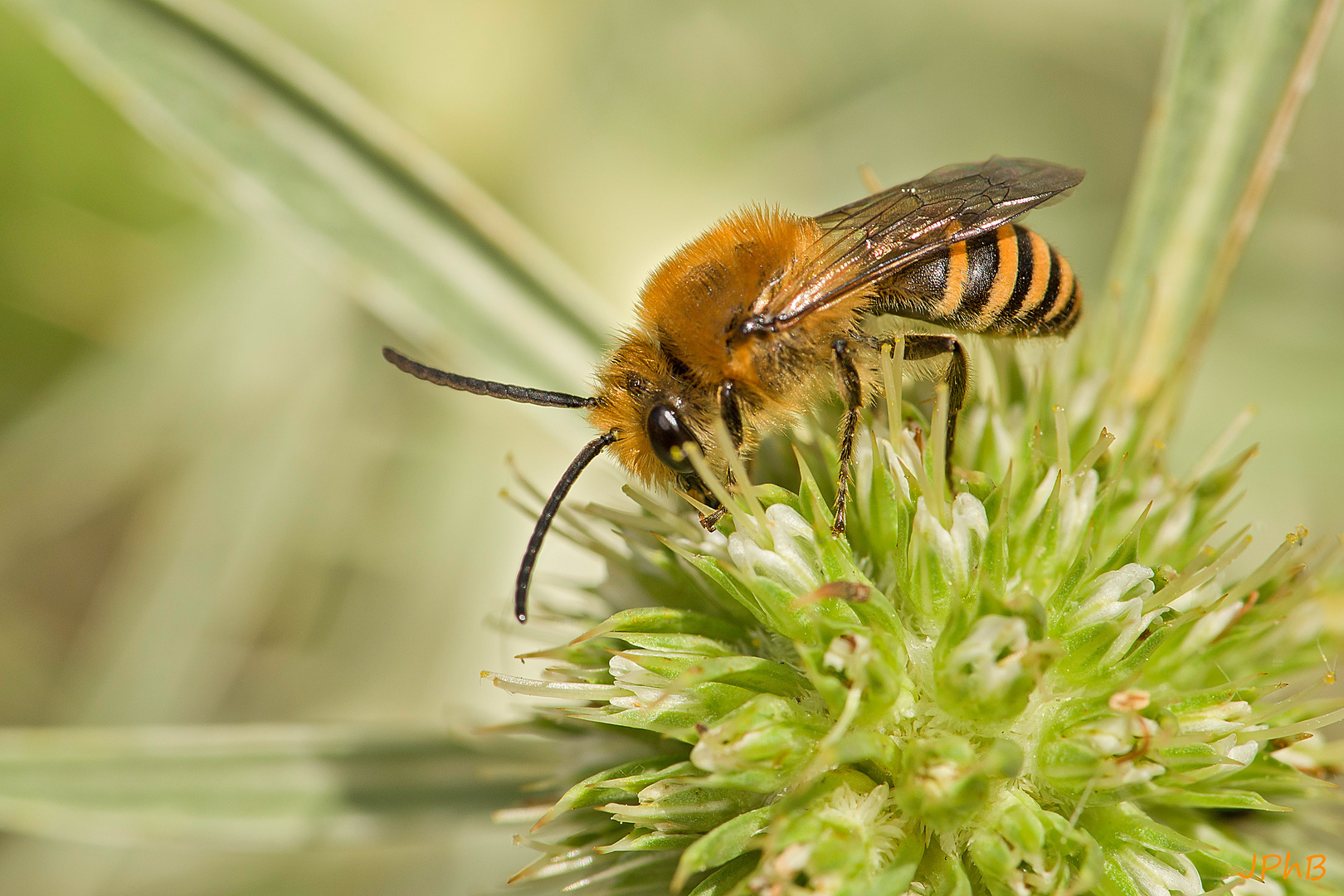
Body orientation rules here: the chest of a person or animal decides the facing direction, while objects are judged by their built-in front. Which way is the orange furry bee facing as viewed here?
to the viewer's left

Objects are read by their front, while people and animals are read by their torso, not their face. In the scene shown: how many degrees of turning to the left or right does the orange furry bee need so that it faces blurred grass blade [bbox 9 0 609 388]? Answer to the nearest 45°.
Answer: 0° — it already faces it

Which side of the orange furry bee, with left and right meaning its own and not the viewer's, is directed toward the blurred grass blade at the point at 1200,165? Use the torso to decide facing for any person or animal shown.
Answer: back

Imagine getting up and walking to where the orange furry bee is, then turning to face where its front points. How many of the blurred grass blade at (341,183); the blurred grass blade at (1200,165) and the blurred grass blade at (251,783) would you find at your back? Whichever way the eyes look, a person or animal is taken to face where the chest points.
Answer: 1

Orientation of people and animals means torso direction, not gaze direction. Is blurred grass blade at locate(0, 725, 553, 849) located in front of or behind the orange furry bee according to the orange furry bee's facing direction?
in front

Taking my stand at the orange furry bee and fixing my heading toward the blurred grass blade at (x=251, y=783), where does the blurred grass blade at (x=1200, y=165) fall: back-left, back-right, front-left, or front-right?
back-right
